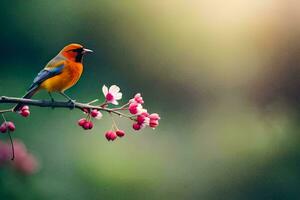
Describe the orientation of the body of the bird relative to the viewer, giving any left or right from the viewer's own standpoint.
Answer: facing to the right of the viewer
